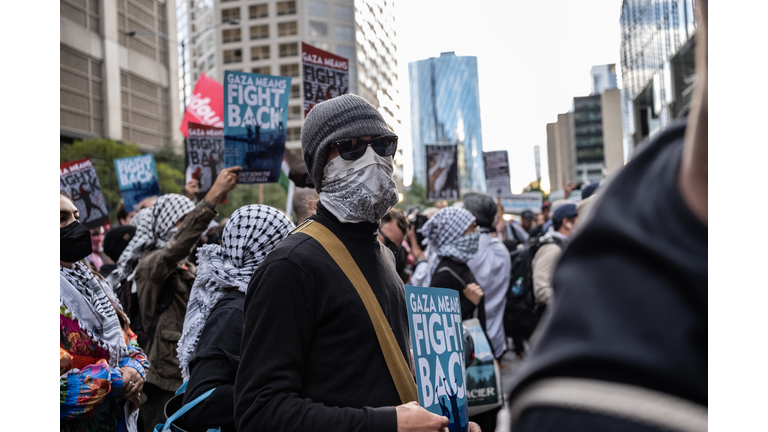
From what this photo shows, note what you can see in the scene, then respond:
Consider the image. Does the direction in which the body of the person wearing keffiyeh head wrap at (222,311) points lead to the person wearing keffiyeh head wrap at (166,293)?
no

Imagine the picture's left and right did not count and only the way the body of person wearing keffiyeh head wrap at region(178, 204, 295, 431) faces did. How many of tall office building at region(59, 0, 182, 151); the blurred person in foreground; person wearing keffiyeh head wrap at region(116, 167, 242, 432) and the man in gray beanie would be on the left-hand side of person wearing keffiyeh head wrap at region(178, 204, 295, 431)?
2

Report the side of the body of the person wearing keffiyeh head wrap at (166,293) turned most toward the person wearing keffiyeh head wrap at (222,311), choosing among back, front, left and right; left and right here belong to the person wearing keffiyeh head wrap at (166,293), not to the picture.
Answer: right

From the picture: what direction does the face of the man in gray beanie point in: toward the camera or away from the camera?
toward the camera

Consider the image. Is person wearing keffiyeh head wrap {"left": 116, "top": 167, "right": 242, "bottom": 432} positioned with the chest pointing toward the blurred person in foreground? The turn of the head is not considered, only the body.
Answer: no

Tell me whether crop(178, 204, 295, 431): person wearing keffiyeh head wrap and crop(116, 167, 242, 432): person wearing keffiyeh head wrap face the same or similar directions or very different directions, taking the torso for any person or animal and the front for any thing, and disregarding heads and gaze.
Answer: same or similar directions

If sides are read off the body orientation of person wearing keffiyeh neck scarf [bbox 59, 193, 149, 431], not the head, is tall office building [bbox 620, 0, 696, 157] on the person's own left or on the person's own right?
on the person's own left

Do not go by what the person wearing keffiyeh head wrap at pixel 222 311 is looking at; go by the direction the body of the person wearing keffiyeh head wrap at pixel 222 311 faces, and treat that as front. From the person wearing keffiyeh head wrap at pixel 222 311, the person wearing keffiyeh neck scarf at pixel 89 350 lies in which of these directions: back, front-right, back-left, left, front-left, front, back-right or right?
back-left

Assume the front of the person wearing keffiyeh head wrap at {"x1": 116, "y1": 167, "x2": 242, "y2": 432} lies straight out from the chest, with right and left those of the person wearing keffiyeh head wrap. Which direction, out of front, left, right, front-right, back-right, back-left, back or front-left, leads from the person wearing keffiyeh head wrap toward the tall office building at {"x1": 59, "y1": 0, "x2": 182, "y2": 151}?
left

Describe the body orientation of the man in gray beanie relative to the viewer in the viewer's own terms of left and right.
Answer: facing the viewer and to the right of the viewer

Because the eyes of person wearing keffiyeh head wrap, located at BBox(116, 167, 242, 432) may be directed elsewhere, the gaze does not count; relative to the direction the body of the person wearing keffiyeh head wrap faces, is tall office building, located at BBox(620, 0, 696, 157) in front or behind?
in front

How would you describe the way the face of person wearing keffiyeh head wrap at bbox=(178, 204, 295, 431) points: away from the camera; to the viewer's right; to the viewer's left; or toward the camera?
away from the camera
